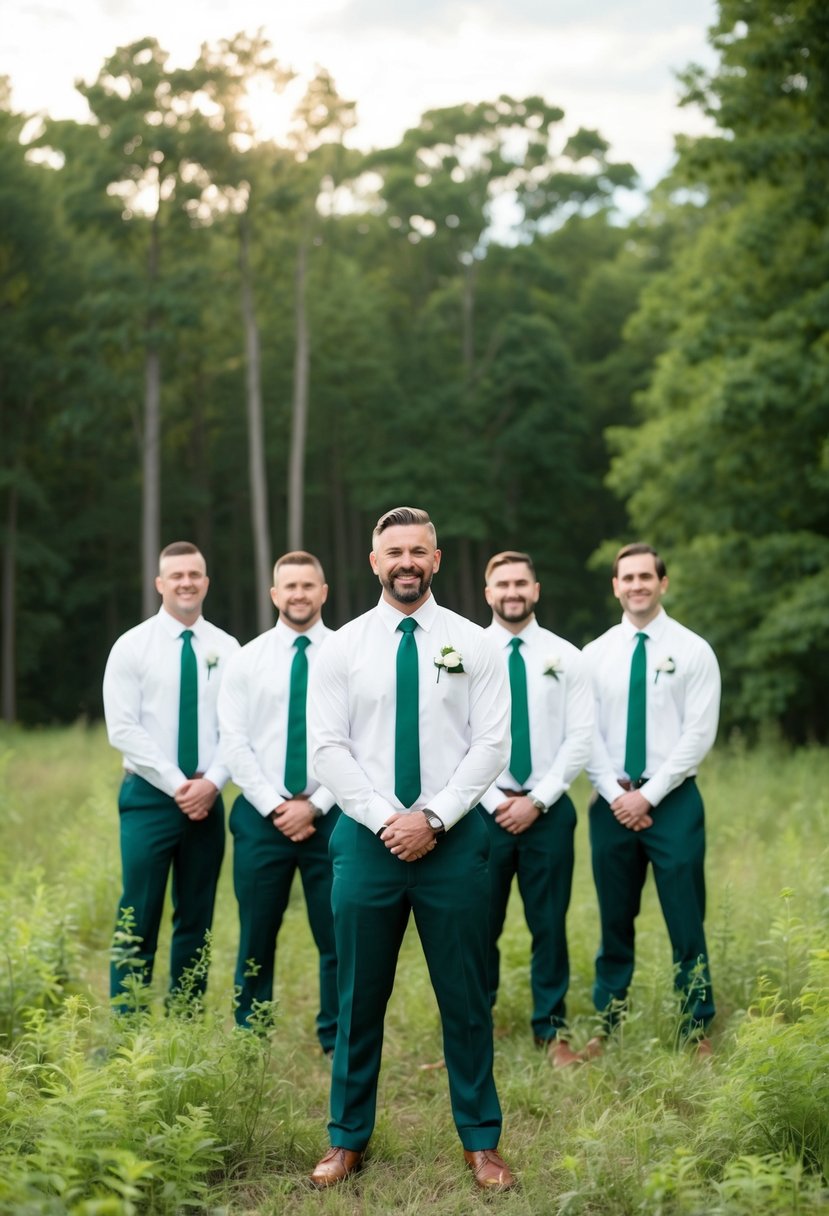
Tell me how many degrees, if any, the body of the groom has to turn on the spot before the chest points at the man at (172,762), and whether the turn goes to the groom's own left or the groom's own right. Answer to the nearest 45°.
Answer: approximately 135° to the groom's own right

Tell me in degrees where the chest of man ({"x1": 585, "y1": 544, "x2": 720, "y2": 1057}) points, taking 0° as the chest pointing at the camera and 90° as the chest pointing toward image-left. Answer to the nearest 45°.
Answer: approximately 0°

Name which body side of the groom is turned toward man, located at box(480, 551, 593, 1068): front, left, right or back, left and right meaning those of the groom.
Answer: back

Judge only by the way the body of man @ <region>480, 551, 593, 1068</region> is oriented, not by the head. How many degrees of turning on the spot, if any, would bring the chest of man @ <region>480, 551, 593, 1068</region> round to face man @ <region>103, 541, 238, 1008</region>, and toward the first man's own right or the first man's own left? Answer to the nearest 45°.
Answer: approximately 90° to the first man's own right

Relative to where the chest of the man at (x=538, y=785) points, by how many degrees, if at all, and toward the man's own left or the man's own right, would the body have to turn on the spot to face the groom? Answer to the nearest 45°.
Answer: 0° — they already face them
